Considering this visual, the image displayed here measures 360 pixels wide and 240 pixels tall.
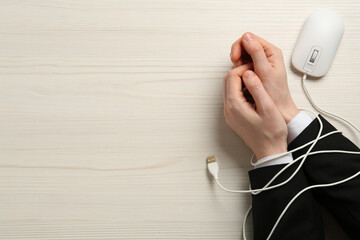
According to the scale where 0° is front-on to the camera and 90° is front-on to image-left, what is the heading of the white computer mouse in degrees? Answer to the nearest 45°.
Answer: approximately 0°
